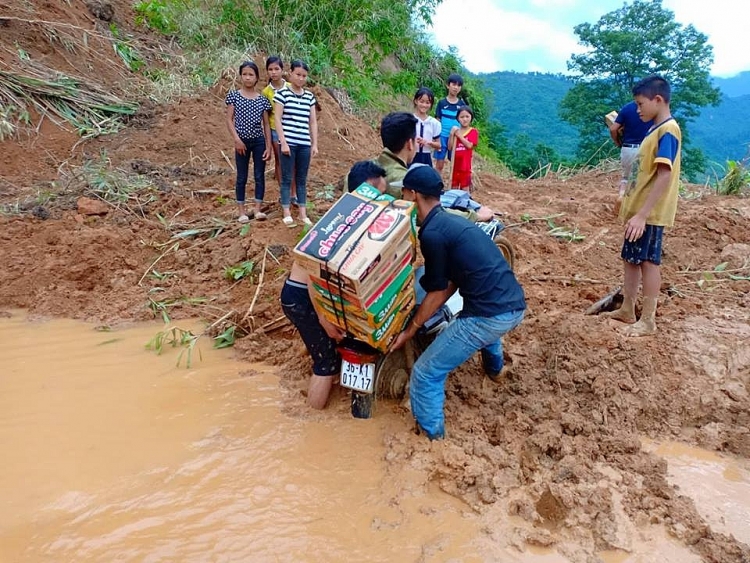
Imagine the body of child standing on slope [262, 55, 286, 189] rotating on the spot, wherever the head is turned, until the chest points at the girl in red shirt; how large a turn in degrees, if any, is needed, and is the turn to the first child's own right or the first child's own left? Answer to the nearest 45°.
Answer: approximately 90° to the first child's own left

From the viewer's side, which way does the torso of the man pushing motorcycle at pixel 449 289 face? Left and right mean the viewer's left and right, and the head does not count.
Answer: facing to the left of the viewer

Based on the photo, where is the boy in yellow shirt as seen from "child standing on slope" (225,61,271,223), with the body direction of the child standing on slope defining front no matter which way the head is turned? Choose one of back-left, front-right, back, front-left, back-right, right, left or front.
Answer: front-left

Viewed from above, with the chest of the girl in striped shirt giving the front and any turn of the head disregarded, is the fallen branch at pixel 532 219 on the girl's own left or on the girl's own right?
on the girl's own left

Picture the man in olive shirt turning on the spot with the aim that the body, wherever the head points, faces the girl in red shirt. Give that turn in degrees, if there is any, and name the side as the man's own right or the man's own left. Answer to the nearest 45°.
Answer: approximately 45° to the man's own left

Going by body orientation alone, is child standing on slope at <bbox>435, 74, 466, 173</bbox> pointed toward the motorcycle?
yes

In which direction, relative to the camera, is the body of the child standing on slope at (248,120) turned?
toward the camera

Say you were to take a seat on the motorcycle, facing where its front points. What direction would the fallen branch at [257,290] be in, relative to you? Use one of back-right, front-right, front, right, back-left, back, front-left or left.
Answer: left

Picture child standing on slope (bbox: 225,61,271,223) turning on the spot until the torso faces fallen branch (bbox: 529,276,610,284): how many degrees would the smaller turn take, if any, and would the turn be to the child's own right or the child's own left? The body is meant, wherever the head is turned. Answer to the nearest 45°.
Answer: approximately 45° to the child's own left

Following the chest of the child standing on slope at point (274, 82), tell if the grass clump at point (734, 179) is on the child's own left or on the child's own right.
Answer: on the child's own left

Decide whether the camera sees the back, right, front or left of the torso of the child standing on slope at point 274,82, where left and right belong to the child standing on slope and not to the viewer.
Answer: front

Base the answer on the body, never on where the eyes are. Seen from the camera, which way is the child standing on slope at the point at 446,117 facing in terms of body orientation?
toward the camera

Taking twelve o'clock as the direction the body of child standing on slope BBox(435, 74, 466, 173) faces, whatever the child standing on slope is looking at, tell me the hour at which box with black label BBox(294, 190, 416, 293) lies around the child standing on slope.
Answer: The box with black label is roughly at 12 o'clock from the child standing on slope.
